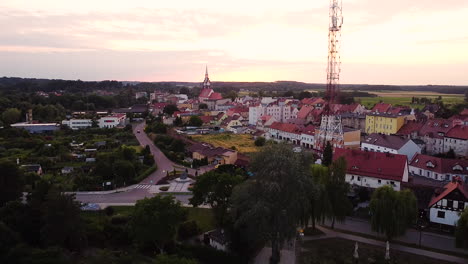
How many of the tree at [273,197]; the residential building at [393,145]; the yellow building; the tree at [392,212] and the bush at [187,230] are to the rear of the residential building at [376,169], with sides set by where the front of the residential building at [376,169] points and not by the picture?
2

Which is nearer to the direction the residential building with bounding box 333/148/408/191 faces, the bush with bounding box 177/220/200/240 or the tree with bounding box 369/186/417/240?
the tree

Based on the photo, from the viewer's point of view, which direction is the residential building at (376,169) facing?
toward the camera

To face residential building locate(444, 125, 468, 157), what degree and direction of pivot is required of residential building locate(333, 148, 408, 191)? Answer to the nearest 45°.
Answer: approximately 135° to its left

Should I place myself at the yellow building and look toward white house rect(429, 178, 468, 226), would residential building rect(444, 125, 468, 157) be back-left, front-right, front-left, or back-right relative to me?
front-left

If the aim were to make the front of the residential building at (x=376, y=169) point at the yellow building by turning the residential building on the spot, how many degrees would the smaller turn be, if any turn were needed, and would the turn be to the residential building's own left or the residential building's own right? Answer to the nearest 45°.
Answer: approximately 180°

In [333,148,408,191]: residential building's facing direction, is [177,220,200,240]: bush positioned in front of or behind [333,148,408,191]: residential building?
in front

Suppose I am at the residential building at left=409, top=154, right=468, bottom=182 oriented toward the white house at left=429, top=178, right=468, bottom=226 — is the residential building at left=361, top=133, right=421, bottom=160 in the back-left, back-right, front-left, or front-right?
back-right

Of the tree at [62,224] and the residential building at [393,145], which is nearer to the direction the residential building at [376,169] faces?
the tree

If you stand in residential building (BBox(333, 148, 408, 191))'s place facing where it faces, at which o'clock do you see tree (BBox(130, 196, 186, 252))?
The tree is roughly at 1 o'clock from the residential building.

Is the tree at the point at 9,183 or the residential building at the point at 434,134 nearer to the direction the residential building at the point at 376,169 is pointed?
the tree

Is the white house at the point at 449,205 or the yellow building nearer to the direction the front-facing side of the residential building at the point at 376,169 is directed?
the white house

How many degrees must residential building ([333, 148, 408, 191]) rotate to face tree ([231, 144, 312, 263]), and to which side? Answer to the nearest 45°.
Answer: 0° — it already faces it

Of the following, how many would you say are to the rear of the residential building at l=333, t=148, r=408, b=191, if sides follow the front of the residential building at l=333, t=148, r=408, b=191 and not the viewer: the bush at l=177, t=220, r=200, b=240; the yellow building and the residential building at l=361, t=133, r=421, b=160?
2

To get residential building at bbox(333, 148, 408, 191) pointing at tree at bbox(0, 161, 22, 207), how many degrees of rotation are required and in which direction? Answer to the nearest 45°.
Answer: approximately 45° to its right

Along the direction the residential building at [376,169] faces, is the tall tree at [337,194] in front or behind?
in front

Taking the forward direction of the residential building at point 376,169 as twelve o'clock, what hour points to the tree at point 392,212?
The tree is roughly at 12 o'clock from the residential building.
